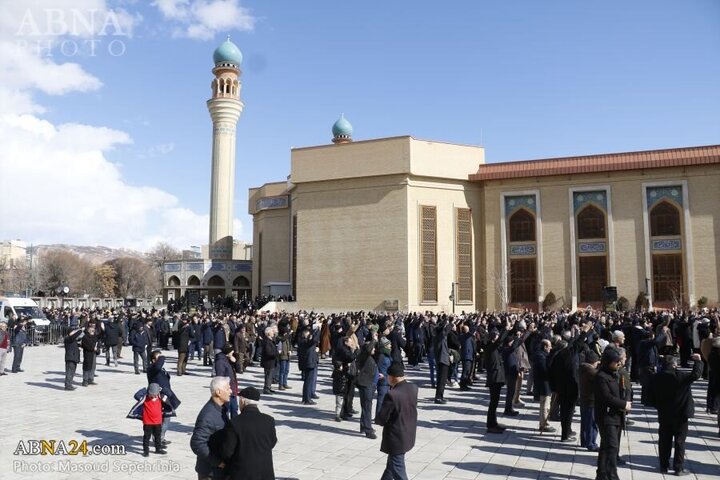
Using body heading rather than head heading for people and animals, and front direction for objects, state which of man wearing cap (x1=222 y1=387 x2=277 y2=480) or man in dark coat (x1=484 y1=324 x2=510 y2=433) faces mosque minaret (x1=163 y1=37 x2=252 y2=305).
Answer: the man wearing cap

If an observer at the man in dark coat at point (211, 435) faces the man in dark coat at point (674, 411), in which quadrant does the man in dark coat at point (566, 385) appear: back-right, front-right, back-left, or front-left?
front-left

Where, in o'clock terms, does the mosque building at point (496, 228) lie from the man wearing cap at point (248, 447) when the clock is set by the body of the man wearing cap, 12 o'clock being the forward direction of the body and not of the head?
The mosque building is roughly at 1 o'clock from the man wearing cap.

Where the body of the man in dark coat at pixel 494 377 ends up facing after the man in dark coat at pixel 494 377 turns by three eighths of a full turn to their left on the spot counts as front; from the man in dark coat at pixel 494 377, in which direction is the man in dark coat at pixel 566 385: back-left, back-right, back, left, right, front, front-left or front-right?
back

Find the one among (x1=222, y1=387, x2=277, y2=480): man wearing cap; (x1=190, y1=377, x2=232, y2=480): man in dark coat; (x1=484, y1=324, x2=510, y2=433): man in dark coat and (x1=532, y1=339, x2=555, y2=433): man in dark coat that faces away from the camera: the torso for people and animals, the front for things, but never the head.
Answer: the man wearing cap

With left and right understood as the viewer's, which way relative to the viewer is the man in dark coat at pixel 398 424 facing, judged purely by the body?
facing away from the viewer and to the left of the viewer

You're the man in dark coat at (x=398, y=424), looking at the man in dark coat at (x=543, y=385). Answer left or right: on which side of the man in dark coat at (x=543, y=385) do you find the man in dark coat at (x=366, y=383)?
left
